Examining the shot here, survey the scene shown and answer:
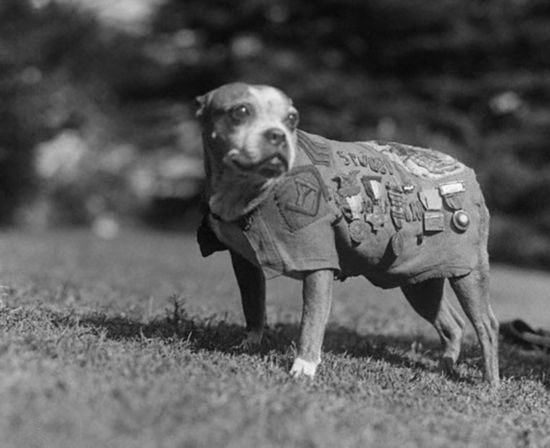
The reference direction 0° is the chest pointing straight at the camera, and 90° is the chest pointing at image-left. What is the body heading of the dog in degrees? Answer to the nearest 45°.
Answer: approximately 45°
